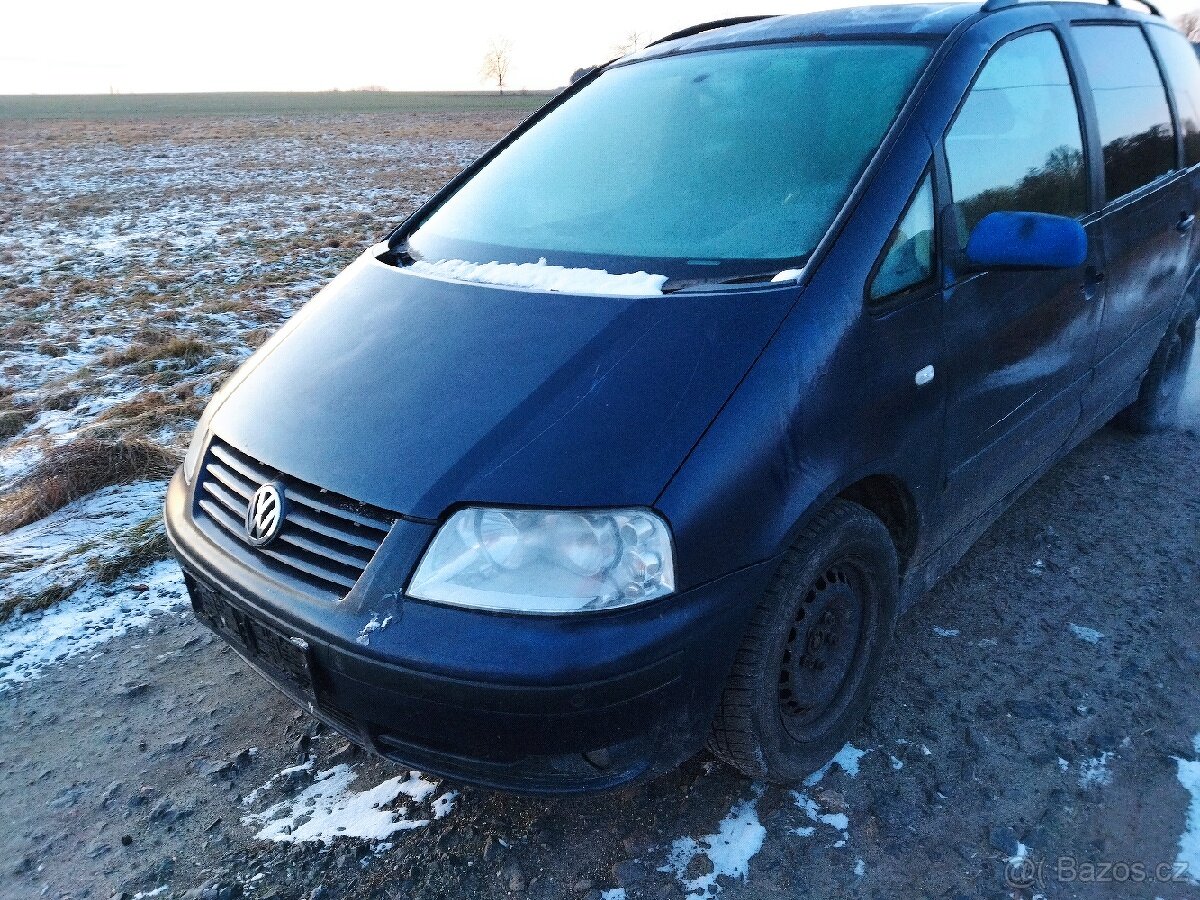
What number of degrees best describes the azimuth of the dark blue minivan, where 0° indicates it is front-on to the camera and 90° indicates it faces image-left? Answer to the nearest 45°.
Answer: approximately 45°
